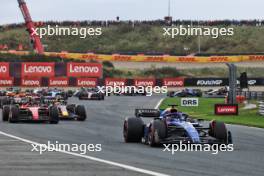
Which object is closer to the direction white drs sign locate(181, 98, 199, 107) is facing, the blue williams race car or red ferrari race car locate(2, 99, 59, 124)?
the blue williams race car

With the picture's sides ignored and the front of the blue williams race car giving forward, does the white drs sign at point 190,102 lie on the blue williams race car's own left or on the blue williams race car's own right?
on the blue williams race car's own left

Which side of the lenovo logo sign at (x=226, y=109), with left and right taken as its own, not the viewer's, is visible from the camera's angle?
front

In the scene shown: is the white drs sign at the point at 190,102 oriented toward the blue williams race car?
yes

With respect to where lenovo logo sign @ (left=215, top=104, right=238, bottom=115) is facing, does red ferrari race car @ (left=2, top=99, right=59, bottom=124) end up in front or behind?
in front

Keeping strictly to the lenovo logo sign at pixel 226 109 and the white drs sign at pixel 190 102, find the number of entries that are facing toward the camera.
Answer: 2

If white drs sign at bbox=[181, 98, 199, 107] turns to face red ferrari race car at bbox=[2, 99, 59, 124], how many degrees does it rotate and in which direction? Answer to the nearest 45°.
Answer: approximately 90° to its right

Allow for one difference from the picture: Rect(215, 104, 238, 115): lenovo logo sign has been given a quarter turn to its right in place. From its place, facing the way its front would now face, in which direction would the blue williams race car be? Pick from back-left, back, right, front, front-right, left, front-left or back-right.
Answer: left
